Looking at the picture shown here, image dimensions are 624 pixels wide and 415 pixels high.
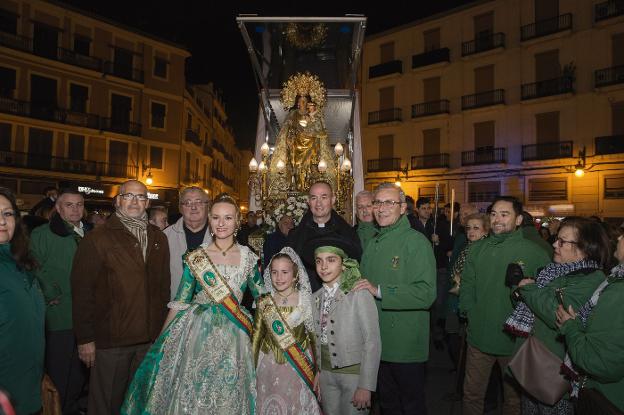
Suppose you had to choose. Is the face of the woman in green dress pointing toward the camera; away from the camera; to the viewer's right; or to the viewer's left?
toward the camera

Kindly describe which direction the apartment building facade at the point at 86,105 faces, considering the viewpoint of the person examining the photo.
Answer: facing the viewer and to the right of the viewer

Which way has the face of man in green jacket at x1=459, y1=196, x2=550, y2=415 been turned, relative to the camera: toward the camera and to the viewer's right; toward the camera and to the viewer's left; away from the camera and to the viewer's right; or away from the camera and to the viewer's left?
toward the camera and to the viewer's left

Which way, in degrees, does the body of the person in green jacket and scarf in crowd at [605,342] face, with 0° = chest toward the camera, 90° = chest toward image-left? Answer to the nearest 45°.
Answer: approximately 90°

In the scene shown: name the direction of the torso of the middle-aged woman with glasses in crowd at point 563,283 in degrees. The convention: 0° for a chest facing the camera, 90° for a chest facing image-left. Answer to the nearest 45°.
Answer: approximately 90°

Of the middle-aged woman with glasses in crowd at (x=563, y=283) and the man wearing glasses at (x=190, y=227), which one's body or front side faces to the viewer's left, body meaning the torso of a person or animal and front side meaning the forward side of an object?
the middle-aged woman with glasses in crowd

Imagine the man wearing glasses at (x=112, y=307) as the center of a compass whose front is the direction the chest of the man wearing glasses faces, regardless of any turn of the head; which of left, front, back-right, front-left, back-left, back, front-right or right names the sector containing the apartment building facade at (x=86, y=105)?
back-left

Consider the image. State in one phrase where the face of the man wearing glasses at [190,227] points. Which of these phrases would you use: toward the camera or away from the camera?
toward the camera
